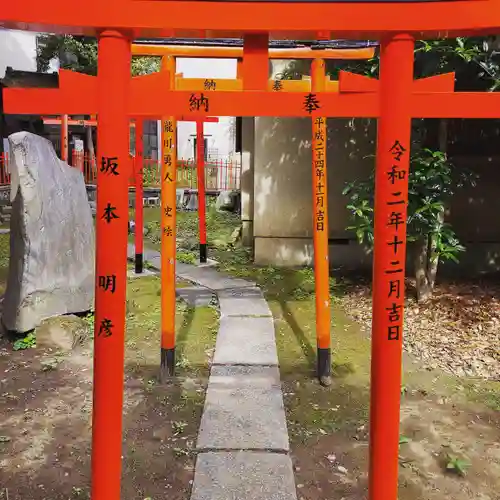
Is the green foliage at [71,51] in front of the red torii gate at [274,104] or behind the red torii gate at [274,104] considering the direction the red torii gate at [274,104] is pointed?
behind

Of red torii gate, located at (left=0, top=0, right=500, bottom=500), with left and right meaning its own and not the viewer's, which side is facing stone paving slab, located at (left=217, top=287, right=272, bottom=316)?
back

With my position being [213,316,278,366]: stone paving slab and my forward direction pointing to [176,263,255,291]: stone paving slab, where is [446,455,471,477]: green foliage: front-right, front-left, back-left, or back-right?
back-right

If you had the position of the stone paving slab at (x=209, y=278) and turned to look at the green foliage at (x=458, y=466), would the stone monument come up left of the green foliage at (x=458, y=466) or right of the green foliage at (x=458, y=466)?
right

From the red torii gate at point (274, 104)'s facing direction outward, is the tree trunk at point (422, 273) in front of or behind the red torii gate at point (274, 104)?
behind

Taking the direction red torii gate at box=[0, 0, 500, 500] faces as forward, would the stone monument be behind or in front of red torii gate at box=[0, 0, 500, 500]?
behind

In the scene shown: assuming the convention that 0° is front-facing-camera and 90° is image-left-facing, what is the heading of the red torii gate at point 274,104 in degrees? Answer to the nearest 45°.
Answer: approximately 0°

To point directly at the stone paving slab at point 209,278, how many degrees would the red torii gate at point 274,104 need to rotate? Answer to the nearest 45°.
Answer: approximately 180°

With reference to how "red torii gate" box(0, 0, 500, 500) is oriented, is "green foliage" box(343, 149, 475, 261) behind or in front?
behind

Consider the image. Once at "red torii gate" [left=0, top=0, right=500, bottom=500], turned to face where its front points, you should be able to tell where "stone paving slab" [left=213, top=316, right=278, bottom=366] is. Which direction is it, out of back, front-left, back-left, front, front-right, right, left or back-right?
back
